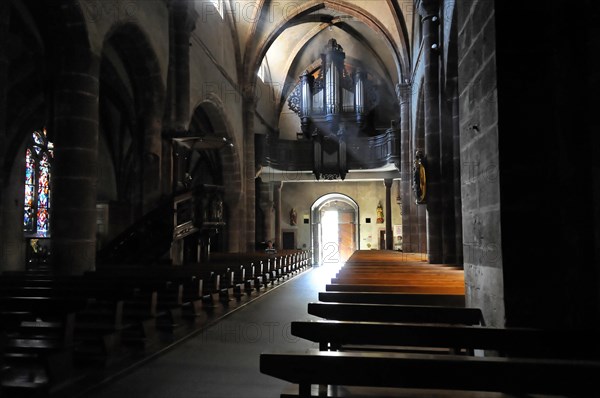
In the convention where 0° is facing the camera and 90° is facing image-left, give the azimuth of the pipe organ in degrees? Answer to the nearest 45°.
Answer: approximately 0°

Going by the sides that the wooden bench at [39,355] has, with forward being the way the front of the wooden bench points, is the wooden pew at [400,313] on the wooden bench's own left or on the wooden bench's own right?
on the wooden bench's own left

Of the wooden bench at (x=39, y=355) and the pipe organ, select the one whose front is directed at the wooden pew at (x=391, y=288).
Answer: the pipe organ

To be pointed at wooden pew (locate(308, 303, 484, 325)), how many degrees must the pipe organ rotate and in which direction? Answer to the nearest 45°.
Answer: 0° — it already faces it

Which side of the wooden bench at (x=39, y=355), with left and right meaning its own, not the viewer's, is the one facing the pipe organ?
back

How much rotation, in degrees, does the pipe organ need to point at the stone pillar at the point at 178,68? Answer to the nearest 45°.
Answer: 0° — it already faces it

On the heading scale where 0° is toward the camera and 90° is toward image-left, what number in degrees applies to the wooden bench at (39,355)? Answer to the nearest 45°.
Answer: approximately 45°

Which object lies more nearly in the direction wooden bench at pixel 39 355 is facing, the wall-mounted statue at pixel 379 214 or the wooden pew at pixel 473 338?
the wooden pew

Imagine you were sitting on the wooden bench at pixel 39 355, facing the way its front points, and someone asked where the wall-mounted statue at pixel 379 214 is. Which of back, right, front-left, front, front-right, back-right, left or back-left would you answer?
back
